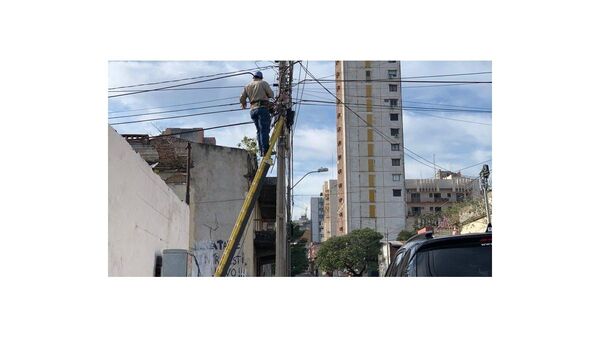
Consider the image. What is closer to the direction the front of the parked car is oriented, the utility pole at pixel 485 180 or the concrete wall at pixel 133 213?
the utility pole

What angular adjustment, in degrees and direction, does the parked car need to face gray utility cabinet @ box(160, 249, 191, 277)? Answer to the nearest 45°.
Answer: approximately 45° to its left

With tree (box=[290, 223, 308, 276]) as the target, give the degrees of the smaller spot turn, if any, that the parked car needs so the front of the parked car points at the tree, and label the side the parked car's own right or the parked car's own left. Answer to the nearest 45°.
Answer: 0° — it already faces it

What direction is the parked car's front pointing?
away from the camera
